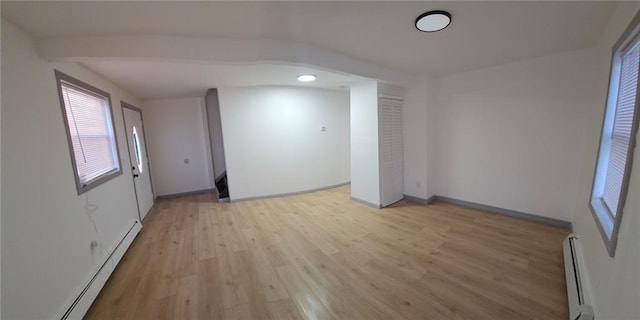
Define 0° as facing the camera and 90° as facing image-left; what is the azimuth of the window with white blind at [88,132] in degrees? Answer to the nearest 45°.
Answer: approximately 315°

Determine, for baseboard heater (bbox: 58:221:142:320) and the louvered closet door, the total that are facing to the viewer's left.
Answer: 0

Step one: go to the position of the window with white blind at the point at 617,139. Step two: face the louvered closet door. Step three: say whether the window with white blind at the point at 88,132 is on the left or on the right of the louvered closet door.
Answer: left

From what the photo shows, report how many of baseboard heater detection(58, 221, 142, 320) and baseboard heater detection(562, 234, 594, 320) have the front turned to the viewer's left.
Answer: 1

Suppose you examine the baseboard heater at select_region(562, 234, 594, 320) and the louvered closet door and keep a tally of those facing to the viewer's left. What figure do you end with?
1

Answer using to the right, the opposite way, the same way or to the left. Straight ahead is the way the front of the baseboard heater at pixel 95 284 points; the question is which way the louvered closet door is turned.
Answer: to the right

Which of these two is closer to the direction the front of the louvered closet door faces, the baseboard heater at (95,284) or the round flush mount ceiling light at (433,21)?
the round flush mount ceiling light

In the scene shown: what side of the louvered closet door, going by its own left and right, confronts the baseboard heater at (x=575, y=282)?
front

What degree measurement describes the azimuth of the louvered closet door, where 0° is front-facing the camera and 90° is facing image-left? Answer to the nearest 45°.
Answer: approximately 315°

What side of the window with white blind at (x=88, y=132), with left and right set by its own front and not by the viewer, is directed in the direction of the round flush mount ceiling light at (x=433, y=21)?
front

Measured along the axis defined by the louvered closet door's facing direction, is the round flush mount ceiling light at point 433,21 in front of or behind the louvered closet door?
in front
